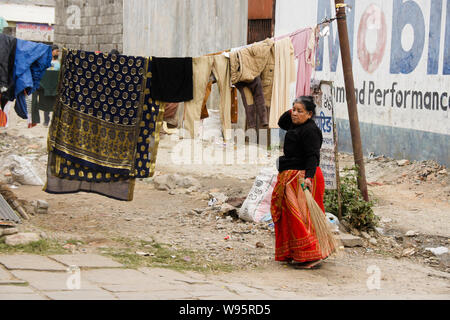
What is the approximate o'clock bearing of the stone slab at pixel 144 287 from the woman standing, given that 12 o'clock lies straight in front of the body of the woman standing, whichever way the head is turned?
The stone slab is roughly at 12 o'clock from the woman standing.

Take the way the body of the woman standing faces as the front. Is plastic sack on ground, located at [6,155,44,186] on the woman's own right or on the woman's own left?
on the woman's own right

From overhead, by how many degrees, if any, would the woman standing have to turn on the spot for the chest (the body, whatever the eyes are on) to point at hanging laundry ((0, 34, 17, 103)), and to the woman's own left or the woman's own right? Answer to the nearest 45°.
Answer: approximately 45° to the woman's own right

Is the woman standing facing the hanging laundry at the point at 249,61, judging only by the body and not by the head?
no

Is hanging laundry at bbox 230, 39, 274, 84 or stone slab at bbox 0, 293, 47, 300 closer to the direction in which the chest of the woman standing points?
the stone slab

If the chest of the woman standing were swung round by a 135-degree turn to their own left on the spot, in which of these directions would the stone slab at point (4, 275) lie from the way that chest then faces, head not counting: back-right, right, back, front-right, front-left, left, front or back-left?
back-right

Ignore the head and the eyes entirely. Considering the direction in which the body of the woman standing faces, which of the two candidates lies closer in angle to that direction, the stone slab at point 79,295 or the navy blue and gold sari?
the stone slab

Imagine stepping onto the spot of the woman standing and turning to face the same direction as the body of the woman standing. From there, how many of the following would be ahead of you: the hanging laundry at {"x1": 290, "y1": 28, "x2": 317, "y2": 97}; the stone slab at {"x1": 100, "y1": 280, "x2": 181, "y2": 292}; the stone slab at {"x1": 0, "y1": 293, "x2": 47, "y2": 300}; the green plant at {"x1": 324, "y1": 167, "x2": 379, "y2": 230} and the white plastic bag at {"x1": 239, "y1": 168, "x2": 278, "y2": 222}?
2

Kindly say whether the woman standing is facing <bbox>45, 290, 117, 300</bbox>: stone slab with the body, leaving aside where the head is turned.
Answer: yes

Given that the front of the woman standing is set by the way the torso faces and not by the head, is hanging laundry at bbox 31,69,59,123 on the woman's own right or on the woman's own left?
on the woman's own right

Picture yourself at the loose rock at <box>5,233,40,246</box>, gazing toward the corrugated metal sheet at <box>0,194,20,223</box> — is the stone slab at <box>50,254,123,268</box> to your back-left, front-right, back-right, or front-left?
back-right

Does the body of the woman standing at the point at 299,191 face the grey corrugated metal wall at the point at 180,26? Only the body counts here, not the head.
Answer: no

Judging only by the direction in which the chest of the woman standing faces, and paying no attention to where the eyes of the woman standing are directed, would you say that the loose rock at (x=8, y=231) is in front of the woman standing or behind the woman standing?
in front

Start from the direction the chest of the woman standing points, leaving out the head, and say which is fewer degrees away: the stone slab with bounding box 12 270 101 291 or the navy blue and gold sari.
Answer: the stone slab

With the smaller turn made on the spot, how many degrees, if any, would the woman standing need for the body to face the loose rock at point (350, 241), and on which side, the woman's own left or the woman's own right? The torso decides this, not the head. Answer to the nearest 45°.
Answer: approximately 180°

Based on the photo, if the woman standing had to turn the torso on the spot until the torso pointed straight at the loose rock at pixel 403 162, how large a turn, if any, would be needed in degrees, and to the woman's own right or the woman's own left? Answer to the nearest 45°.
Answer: approximately 135° to the woman's own right

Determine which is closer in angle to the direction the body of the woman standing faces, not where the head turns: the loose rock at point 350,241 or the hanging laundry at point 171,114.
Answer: the hanging laundry

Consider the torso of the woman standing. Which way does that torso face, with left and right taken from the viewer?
facing the viewer and to the left of the viewer

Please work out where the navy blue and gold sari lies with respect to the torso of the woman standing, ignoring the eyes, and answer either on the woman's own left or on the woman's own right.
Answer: on the woman's own right

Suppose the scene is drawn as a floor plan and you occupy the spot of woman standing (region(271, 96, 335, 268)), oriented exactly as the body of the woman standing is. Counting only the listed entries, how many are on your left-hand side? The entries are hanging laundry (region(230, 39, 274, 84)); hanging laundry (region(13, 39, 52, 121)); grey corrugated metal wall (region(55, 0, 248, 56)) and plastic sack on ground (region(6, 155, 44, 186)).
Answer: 0
